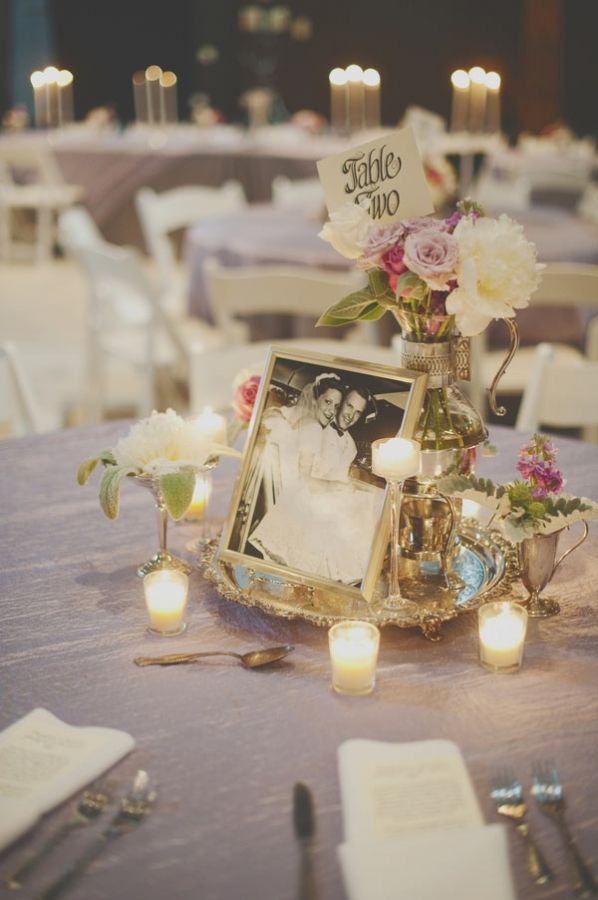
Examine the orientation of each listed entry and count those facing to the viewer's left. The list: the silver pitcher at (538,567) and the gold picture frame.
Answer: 1

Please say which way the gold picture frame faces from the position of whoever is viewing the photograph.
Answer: facing the viewer

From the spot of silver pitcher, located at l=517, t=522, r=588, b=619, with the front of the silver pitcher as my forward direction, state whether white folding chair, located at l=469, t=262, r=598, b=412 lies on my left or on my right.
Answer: on my right

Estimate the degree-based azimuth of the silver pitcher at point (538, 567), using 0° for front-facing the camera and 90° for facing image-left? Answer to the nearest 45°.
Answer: approximately 90°

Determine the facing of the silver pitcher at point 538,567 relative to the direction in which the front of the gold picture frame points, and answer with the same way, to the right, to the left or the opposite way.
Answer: to the right

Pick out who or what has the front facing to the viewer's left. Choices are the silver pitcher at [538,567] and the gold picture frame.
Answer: the silver pitcher
